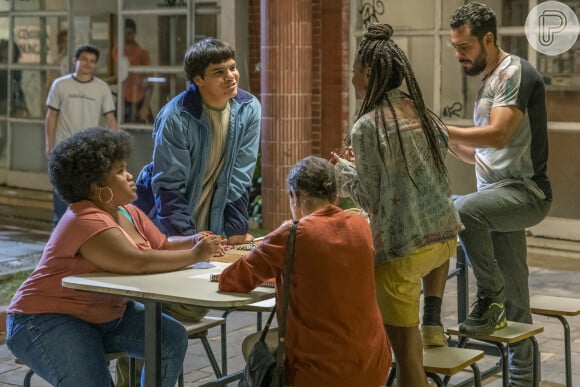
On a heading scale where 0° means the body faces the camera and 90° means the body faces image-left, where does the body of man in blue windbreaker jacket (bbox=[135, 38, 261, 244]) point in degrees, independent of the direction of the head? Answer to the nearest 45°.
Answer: approximately 315°

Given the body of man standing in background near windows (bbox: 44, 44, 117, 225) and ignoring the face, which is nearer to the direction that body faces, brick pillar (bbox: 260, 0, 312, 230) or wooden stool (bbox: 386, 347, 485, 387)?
the wooden stool

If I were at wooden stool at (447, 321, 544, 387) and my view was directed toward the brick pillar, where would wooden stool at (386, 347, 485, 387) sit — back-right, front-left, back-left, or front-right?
back-left

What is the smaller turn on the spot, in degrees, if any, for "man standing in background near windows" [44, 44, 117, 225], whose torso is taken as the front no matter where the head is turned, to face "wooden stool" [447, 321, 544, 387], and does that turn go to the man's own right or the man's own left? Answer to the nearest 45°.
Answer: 0° — they already face it

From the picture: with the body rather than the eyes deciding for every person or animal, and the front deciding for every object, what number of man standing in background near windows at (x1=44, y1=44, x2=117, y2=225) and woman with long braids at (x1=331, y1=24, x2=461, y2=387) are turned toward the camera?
1

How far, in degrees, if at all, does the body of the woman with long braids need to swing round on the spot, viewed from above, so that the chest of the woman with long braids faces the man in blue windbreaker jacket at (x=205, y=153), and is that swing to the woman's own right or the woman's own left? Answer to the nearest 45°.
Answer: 0° — they already face them

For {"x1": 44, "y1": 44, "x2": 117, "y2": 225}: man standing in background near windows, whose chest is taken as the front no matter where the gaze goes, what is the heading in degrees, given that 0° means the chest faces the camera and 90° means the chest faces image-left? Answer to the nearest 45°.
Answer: approximately 0°

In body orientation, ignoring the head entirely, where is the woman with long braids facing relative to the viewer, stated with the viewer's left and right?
facing away from the viewer and to the left of the viewer
